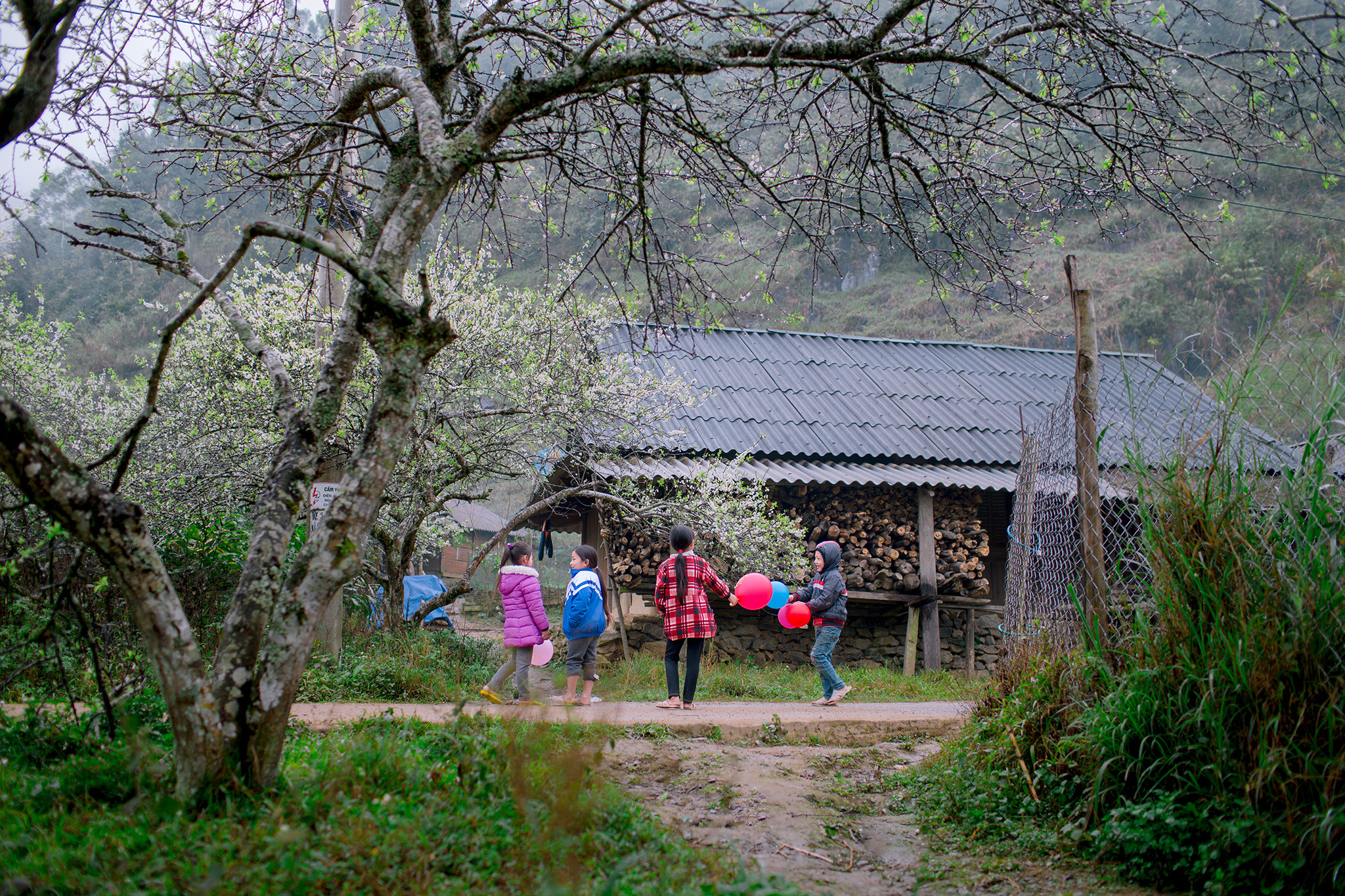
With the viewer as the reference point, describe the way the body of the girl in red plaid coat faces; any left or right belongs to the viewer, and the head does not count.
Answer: facing away from the viewer

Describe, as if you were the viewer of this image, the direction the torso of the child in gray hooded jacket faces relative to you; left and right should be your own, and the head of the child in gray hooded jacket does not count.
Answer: facing to the left of the viewer

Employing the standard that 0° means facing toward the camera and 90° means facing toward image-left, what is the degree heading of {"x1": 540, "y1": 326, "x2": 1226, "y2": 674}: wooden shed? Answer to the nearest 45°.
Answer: approximately 0°

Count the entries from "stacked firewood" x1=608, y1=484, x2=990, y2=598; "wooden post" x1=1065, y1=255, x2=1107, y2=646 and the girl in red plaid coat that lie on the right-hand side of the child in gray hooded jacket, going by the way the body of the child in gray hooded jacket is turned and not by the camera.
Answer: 1

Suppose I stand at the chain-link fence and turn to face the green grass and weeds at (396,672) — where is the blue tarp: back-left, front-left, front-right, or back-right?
front-right

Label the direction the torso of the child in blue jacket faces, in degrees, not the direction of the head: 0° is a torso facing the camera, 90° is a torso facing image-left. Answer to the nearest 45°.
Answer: approximately 90°

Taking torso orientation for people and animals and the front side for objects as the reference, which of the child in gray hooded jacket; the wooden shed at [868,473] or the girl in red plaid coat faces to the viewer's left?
the child in gray hooded jacket

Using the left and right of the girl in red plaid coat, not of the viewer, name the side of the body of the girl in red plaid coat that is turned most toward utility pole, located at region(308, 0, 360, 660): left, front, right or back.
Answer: left

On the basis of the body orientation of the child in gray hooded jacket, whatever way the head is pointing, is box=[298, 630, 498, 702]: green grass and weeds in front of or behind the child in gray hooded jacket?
in front

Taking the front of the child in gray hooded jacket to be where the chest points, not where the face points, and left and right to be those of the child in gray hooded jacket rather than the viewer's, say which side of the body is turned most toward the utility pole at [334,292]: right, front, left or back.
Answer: front

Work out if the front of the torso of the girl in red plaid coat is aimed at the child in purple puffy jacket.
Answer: no
